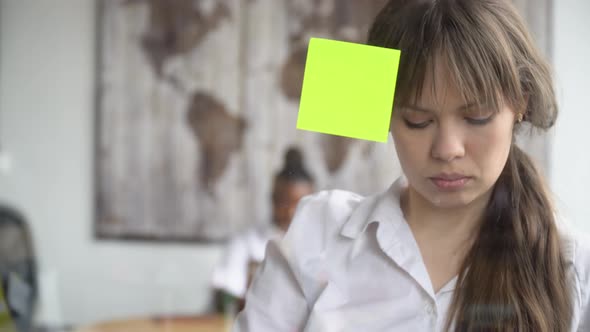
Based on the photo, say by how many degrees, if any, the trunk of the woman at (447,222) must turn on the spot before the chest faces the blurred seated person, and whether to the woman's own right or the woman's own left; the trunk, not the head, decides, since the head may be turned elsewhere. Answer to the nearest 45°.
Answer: approximately 135° to the woman's own right

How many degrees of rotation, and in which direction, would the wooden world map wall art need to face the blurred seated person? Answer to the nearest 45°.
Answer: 0° — it already faces them

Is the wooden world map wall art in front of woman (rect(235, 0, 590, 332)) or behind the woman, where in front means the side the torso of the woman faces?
behind

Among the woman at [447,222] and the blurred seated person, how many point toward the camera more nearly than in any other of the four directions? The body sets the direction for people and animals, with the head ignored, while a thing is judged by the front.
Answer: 2

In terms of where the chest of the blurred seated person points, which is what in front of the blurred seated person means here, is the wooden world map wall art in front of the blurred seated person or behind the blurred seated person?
behind

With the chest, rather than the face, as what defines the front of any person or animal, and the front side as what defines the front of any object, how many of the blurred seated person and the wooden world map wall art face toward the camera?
2

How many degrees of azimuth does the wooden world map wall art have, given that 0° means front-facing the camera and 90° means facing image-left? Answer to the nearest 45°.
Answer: approximately 0°
